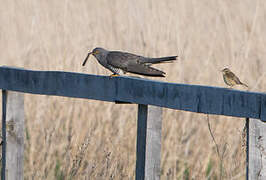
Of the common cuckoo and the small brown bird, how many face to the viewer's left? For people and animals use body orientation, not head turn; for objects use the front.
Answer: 2

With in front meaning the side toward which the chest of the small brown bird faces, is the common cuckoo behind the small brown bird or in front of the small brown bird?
in front

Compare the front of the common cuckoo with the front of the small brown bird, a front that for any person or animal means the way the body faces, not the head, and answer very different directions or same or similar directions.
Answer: same or similar directions

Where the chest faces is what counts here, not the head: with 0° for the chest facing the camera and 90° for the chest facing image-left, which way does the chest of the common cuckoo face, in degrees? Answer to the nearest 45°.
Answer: approximately 90°

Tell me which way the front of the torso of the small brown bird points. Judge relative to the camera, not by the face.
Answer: to the viewer's left
